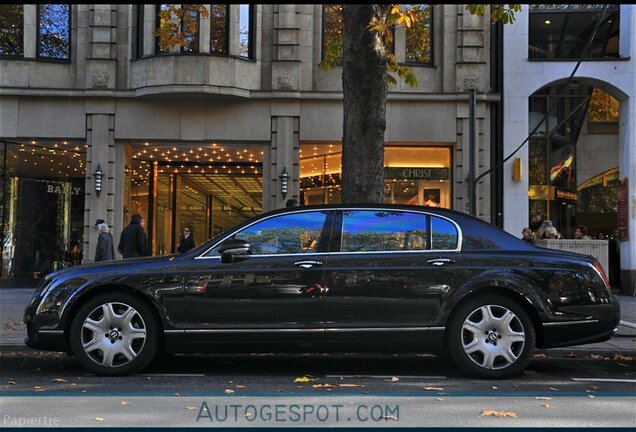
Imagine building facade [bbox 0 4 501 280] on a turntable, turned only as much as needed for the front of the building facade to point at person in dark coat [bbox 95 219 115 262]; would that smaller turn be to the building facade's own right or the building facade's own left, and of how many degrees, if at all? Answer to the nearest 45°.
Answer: approximately 45° to the building facade's own right

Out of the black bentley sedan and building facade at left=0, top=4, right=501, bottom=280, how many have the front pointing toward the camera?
1

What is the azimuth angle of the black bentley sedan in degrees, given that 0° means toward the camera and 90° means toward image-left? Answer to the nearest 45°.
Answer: approximately 90°

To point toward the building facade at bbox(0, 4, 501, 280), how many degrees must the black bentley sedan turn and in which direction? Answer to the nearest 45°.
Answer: approximately 90° to its right

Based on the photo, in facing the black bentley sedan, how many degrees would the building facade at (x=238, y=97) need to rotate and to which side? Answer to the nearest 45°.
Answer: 0° — it already faces it

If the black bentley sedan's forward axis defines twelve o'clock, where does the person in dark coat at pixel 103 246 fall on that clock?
The person in dark coat is roughly at 2 o'clock from the black bentley sedan.

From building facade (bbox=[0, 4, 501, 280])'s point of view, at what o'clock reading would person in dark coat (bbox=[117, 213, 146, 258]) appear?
The person in dark coat is roughly at 1 o'clock from the building facade.

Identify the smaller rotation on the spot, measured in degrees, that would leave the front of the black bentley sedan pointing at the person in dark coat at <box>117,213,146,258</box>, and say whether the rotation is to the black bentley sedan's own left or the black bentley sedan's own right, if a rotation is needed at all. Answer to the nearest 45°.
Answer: approximately 45° to the black bentley sedan's own right

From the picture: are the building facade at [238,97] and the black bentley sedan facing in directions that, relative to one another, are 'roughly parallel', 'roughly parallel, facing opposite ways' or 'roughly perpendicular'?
roughly perpendicular

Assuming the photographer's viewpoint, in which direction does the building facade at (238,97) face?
facing the viewer
